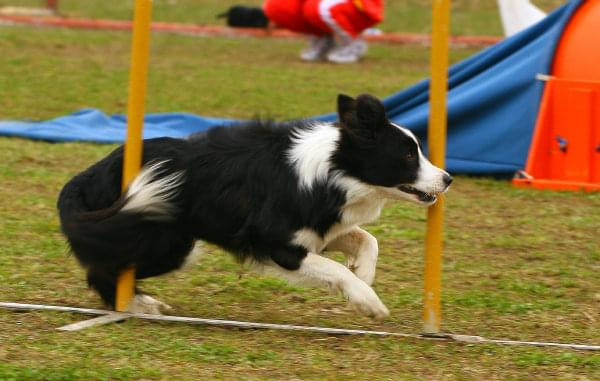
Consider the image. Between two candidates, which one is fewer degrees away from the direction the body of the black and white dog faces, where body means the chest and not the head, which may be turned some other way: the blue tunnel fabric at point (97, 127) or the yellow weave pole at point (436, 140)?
the yellow weave pole

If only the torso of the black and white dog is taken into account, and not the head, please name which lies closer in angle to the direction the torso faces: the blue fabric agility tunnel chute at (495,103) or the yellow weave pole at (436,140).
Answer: the yellow weave pole

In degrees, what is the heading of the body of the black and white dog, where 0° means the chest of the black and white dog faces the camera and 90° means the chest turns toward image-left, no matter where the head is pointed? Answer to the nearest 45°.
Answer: approximately 270°

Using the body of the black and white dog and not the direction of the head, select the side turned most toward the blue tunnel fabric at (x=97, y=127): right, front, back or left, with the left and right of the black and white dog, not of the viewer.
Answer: left
